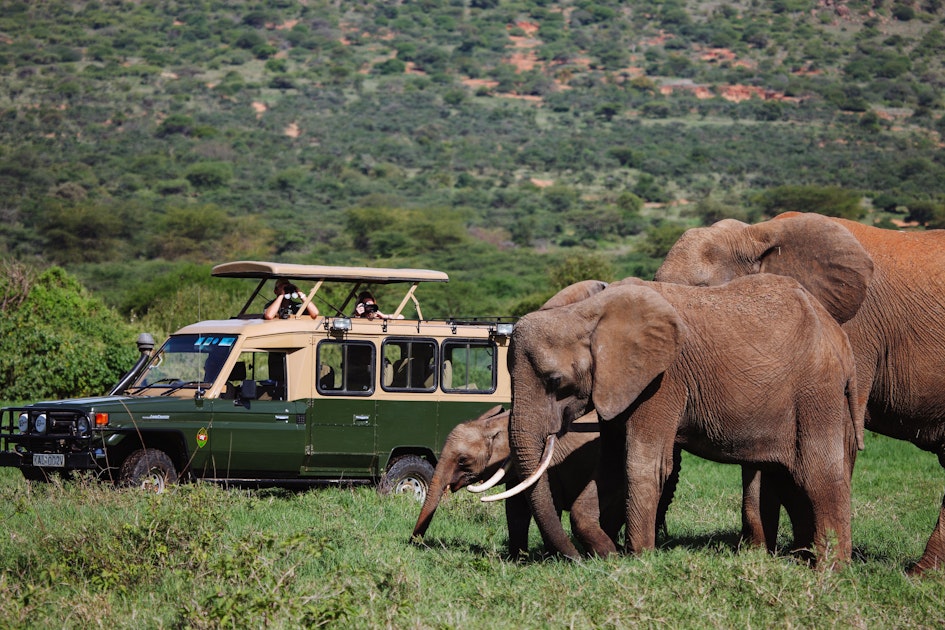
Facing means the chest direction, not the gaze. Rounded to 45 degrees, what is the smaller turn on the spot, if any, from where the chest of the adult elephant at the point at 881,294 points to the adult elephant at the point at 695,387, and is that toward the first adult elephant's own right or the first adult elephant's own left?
approximately 45° to the first adult elephant's own left

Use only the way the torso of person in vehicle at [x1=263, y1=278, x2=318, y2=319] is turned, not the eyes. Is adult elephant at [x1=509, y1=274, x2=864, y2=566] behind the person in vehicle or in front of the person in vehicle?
in front

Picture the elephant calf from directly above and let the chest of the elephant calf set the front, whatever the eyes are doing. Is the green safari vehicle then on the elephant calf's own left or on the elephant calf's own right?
on the elephant calf's own right

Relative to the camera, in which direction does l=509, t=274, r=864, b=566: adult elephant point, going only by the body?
to the viewer's left

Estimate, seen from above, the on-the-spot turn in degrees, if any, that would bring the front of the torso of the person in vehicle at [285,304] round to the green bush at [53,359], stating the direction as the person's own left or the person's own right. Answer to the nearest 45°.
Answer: approximately 135° to the person's own right

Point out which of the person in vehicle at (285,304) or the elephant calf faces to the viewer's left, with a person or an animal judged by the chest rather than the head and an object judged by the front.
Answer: the elephant calf

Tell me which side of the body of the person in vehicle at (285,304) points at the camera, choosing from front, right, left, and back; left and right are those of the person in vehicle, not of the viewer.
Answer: front

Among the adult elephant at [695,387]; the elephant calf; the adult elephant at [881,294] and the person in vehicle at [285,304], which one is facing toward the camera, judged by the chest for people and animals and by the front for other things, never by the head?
the person in vehicle

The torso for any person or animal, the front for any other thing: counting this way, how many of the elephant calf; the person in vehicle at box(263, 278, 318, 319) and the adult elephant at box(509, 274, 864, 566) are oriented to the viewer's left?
2

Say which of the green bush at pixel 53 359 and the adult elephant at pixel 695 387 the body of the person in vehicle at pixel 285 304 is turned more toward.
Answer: the adult elephant

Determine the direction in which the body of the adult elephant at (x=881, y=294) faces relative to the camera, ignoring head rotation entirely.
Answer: to the viewer's left

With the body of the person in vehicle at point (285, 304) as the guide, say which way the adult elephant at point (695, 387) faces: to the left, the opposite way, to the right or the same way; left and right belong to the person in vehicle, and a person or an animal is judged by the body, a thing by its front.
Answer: to the right

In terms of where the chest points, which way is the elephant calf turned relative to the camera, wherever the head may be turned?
to the viewer's left

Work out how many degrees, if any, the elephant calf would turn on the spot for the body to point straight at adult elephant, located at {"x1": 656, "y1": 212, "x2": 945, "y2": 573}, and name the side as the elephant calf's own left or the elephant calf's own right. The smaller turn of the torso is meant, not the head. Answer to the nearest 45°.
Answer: approximately 180°

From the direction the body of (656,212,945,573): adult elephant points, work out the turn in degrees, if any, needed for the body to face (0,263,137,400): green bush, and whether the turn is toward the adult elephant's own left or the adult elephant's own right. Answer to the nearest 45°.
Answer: approximately 45° to the adult elephant's own right
